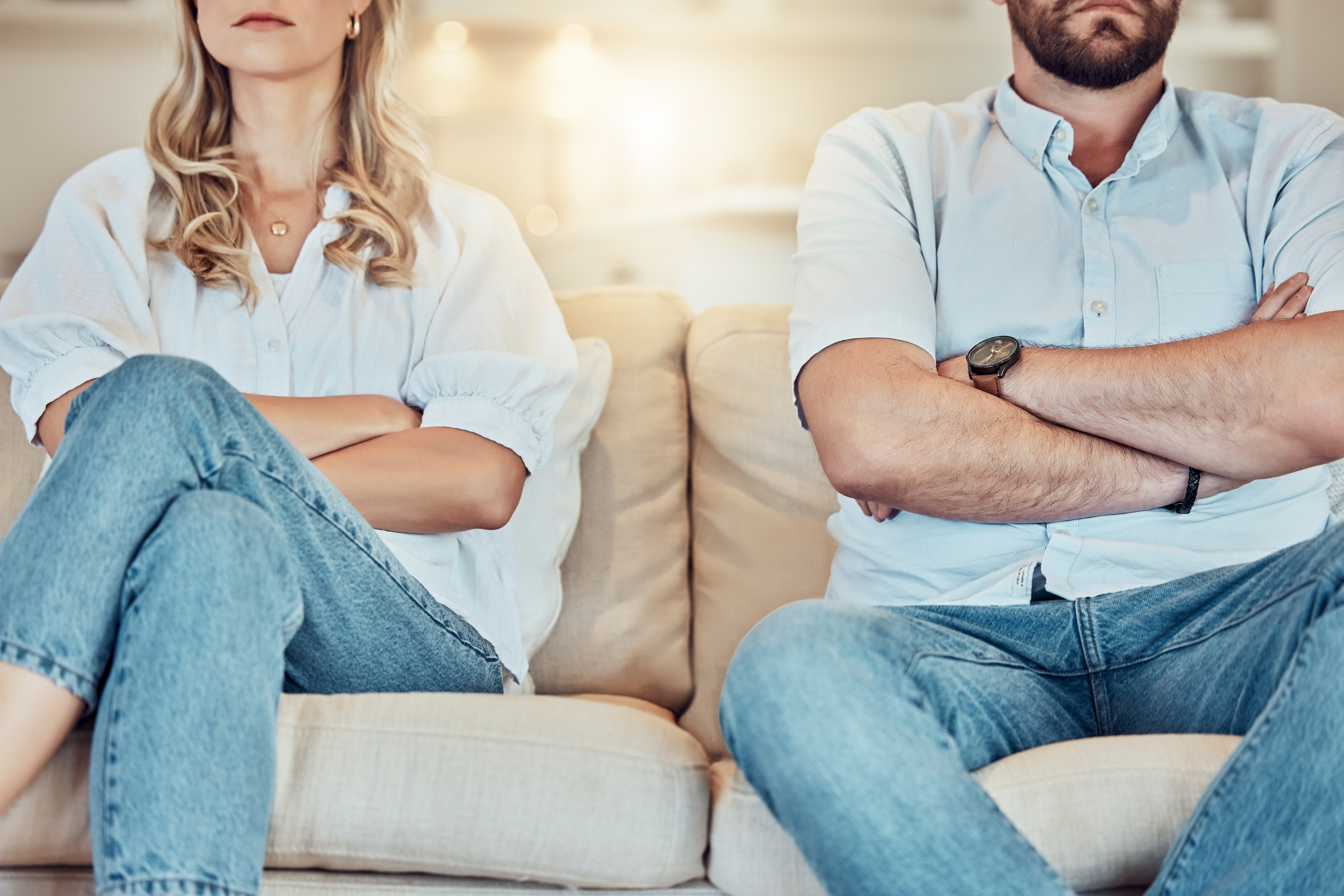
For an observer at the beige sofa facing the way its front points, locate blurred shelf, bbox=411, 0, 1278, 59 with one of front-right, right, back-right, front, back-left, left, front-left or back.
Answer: back

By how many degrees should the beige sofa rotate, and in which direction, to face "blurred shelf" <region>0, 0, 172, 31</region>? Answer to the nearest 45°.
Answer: approximately 135° to its right

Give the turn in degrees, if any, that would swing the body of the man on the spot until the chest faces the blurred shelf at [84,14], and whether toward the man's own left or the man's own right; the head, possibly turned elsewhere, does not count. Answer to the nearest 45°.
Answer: approximately 135° to the man's own right

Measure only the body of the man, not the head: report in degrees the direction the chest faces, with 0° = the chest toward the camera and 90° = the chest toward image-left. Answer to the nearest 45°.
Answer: approximately 0°

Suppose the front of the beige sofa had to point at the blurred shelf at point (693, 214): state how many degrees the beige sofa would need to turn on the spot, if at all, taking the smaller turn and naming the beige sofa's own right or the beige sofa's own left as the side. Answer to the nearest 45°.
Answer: approximately 180°

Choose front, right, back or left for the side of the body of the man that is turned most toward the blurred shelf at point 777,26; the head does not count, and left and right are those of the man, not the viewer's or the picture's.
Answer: back
